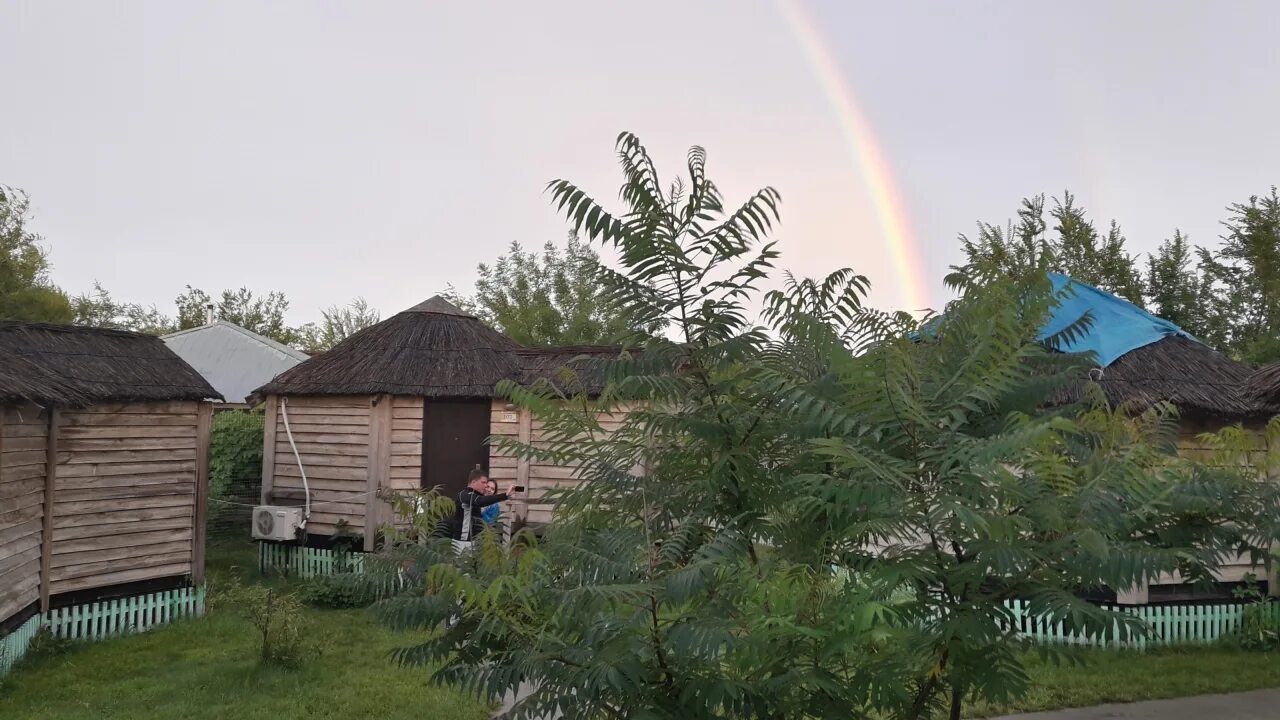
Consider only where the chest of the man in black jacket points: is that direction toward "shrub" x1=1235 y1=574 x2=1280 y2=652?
yes

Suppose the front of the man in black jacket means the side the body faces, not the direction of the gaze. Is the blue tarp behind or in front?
in front

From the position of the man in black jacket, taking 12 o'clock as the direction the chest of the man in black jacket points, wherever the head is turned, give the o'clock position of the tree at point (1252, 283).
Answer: The tree is roughly at 11 o'clock from the man in black jacket.

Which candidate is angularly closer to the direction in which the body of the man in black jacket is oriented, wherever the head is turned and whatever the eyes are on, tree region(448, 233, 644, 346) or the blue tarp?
the blue tarp

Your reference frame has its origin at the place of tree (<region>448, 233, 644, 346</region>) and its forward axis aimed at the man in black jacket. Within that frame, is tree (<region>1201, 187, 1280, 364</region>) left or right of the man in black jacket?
left

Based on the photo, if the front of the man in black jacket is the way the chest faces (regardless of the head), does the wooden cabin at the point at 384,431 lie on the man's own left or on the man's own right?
on the man's own left

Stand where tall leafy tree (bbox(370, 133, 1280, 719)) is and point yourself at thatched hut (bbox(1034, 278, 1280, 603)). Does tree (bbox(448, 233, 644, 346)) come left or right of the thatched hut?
left

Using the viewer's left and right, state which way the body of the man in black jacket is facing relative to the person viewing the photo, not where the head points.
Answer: facing to the right of the viewer

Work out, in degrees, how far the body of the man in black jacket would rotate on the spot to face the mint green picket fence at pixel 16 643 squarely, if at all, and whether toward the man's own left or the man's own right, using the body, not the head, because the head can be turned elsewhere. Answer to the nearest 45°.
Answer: approximately 180°

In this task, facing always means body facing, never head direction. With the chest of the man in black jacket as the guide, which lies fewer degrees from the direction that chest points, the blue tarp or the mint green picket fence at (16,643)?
the blue tarp

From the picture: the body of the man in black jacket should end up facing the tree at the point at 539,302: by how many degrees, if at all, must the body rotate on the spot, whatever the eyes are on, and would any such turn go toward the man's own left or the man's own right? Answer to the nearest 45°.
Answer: approximately 90° to the man's own left
